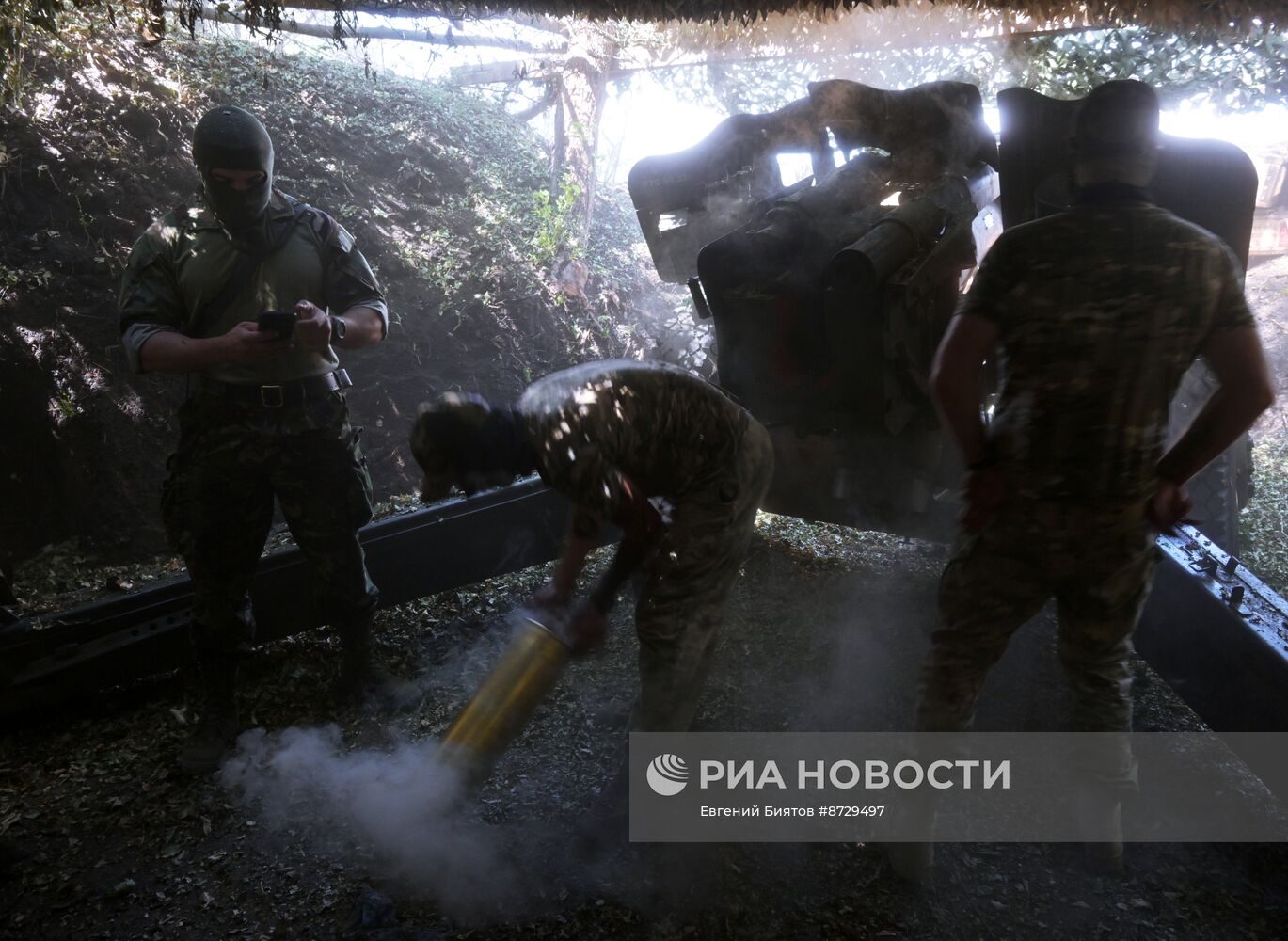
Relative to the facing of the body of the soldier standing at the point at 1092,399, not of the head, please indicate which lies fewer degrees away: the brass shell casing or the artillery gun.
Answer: the artillery gun

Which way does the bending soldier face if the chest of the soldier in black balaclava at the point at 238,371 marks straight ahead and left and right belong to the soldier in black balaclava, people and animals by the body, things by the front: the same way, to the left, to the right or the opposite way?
to the right

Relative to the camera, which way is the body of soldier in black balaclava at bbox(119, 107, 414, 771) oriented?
toward the camera

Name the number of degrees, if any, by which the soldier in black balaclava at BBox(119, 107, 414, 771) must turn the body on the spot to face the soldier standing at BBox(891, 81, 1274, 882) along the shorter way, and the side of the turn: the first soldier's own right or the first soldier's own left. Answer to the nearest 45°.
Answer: approximately 45° to the first soldier's own left

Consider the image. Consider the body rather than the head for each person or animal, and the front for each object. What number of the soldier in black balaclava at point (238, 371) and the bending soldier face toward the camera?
1

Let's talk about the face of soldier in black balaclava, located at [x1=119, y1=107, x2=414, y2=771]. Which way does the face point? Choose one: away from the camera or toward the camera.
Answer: toward the camera

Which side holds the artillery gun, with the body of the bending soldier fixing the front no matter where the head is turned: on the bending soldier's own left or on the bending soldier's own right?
on the bending soldier's own right

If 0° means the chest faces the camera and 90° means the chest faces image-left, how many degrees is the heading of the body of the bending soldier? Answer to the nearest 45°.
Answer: approximately 90°

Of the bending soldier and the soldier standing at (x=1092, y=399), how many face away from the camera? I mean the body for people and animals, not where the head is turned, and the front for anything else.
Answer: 1

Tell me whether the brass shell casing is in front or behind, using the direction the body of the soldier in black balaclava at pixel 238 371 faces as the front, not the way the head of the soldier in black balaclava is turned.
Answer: in front

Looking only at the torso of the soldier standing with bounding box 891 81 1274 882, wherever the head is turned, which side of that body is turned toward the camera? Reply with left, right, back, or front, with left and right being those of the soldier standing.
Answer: back

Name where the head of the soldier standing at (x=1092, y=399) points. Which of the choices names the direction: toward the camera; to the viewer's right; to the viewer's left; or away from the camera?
away from the camera

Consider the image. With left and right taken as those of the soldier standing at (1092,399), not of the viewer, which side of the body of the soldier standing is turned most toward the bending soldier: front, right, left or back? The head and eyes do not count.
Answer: left
